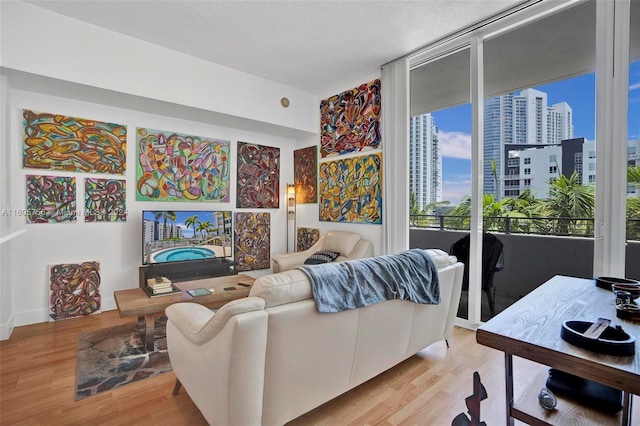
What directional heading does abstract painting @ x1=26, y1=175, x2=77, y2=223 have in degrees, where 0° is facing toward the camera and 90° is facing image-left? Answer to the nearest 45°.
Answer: approximately 0°

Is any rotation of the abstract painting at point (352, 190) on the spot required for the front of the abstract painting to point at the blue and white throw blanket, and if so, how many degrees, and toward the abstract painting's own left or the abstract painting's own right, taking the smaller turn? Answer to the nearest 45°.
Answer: approximately 45° to the abstract painting's own left

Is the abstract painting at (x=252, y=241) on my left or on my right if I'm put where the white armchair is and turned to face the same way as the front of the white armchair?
on my right

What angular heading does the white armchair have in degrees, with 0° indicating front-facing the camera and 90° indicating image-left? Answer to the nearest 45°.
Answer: approximately 45°

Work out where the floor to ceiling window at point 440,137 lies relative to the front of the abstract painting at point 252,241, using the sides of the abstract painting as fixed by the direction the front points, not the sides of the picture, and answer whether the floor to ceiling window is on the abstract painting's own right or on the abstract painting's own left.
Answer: on the abstract painting's own left

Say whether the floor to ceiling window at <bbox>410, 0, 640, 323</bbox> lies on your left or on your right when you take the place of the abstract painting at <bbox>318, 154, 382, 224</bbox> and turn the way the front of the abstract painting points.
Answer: on your left

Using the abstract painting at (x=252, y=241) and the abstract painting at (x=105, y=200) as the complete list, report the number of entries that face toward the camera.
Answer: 2
